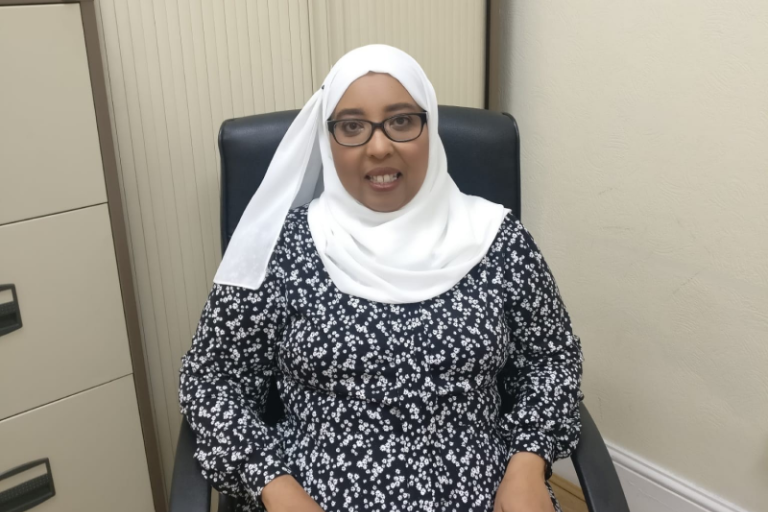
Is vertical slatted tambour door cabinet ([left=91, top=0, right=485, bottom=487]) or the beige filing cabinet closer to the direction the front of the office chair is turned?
the beige filing cabinet

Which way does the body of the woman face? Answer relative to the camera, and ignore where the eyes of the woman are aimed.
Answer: toward the camera

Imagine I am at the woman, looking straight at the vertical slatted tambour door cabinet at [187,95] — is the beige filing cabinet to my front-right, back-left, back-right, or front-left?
front-left

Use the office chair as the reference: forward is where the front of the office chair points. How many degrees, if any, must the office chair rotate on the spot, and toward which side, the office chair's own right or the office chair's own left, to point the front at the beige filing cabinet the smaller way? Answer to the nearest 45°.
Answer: approximately 90° to the office chair's own right

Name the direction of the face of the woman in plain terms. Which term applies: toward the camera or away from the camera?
toward the camera

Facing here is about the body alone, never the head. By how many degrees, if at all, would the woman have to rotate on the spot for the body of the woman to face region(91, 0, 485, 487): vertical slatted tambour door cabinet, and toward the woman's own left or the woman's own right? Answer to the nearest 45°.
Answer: approximately 135° to the woman's own right

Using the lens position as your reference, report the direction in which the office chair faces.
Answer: facing the viewer

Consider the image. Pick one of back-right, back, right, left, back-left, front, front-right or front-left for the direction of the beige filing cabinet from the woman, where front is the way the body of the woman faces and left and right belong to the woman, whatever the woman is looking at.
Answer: right
